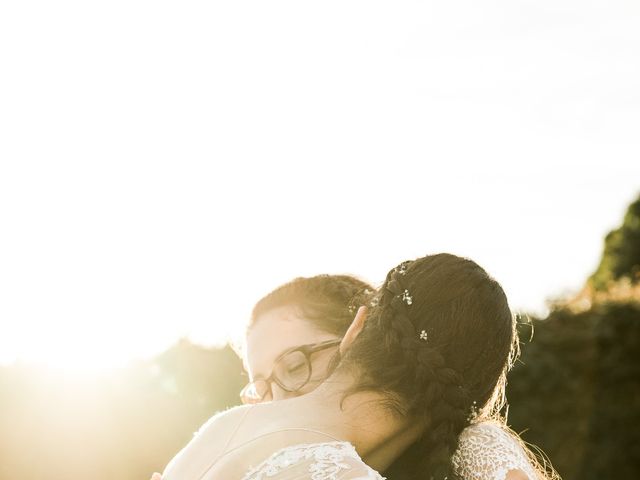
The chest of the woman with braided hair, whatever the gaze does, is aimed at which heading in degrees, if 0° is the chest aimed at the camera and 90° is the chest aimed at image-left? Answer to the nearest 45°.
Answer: approximately 180°
